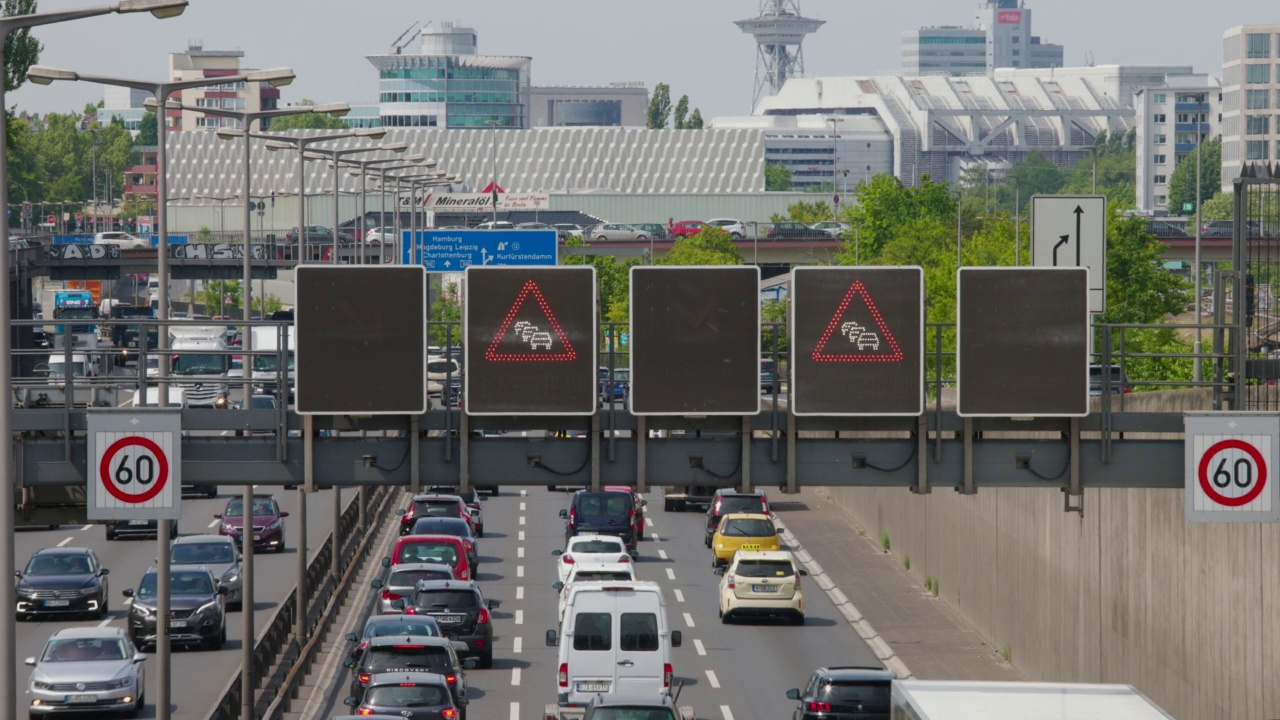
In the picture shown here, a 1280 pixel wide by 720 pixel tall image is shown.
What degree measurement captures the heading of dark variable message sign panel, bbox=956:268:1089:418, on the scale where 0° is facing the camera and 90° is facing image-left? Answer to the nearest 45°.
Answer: approximately 0°

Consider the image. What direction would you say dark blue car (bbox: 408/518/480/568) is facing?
away from the camera

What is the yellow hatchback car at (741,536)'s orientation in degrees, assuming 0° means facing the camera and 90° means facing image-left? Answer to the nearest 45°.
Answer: approximately 180°

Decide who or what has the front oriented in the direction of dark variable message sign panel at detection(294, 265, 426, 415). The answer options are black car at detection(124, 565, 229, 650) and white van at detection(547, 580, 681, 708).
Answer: the black car

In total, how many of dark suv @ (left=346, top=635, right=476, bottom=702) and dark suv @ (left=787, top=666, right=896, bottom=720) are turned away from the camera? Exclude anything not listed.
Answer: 2

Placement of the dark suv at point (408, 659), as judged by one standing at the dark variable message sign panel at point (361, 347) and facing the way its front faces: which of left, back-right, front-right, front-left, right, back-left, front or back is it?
back

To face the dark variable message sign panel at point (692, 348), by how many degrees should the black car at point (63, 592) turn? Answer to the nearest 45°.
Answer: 0° — it already faces it

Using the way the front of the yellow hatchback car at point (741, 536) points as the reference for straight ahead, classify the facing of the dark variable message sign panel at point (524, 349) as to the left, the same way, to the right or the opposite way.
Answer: the opposite way

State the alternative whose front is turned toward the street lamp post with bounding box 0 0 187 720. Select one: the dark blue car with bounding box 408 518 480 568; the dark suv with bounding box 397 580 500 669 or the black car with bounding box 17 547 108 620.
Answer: the black car with bounding box 17 547 108 620
